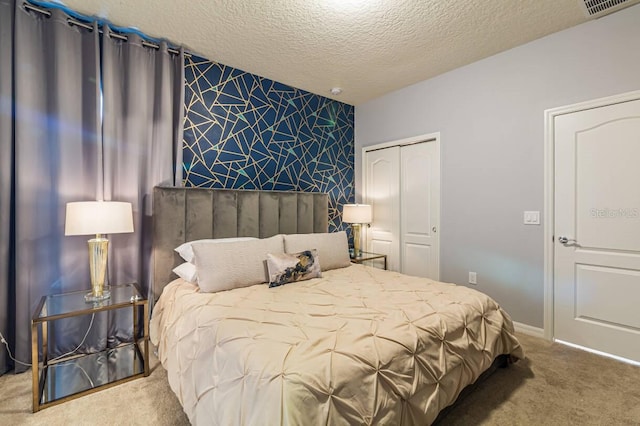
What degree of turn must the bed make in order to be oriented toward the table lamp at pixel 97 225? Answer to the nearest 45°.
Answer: approximately 135° to its right

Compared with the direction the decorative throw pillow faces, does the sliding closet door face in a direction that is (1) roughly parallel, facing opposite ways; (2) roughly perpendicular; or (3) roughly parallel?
roughly perpendicular

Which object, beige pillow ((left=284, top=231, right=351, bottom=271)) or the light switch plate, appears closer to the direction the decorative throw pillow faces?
the light switch plate

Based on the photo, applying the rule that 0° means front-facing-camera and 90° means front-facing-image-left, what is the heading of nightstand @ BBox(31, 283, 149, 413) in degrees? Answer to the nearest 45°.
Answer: approximately 315°

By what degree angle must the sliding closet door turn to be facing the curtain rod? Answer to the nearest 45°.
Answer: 0° — it already faces it

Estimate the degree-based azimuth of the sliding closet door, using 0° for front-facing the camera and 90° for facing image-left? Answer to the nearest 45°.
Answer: approximately 45°

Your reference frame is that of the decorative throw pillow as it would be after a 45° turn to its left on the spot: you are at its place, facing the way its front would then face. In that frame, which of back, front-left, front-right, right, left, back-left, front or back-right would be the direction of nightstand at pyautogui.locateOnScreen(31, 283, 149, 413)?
back

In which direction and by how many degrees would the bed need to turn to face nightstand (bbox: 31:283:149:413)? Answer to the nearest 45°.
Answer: approximately 135° to its right

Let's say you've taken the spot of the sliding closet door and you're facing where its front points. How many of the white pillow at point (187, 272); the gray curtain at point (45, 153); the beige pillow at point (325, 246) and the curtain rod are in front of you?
4

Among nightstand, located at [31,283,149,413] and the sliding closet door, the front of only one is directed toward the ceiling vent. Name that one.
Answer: the nightstand

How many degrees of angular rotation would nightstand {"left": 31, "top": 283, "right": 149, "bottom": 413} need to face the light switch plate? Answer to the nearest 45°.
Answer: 0° — it already faces it
